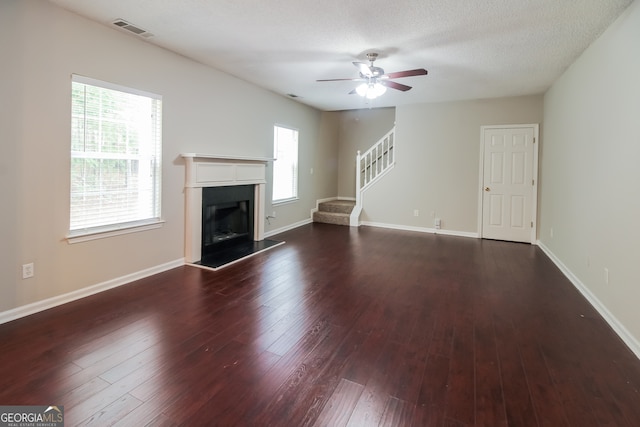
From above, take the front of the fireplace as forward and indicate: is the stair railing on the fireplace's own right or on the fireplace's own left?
on the fireplace's own left

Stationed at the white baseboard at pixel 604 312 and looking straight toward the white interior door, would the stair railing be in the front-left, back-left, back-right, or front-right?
front-left

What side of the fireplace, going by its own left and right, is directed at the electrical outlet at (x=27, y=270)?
right

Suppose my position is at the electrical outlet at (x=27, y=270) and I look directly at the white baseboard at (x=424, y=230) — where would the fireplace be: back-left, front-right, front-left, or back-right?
front-left

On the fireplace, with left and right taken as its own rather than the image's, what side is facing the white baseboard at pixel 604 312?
front

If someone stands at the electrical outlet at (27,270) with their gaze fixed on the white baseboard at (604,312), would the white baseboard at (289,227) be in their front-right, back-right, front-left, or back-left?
front-left

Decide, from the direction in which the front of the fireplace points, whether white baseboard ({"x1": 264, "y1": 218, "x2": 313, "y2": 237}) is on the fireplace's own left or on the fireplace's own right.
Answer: on the fireplace's own left

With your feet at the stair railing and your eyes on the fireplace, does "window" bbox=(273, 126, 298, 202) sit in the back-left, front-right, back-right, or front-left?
front-right

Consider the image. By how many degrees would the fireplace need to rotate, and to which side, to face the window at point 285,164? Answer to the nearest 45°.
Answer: approximately 90° to its left
